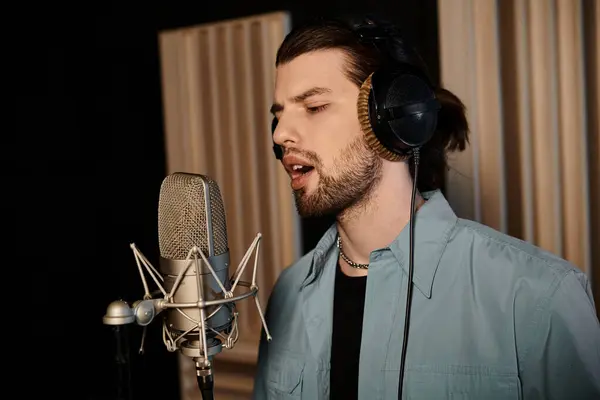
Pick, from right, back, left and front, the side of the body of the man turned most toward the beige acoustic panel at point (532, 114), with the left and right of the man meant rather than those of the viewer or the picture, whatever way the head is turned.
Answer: back

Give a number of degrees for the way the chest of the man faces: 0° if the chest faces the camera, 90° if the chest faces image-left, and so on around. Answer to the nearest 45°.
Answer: approximately 45°

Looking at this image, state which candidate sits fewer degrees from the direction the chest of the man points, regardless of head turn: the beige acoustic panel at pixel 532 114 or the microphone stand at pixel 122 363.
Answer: the microphone stand

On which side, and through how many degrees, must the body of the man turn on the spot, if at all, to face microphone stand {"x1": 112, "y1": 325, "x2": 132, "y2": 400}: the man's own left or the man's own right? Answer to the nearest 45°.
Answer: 0° — they already face it
